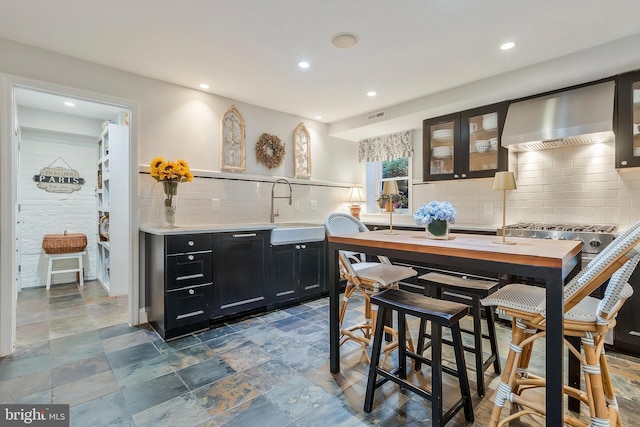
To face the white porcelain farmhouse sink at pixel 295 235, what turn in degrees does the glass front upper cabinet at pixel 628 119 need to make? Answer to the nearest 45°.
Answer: approximately 45° to its right

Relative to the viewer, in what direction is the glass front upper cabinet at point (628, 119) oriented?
toward the camera

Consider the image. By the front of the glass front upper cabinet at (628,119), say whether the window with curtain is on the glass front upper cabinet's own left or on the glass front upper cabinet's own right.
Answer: on the glass front upper cabinet's own right

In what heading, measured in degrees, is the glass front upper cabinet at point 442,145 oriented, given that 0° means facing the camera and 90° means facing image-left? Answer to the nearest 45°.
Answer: approximately 45°

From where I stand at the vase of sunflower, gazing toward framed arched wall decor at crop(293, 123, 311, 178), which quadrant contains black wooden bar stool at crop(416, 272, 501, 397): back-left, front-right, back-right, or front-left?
front-right

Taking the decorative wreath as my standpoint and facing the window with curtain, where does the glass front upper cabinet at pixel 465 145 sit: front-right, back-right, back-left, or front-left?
front-right

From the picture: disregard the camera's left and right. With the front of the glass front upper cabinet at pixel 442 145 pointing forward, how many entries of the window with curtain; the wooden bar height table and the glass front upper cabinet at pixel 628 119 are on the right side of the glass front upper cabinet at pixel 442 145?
1

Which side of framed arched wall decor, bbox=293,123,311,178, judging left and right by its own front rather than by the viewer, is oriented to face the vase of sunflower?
right

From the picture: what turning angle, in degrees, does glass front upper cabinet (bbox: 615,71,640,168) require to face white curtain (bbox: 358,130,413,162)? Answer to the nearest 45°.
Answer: approximately 90° to its right

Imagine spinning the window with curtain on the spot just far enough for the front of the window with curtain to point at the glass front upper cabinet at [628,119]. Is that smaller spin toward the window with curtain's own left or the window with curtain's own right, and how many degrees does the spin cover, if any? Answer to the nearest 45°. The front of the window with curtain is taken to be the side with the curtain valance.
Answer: approximately 90° to the window with curtain's own left

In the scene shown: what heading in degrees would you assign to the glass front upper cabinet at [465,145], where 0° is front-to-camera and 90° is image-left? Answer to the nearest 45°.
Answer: approximately 45°

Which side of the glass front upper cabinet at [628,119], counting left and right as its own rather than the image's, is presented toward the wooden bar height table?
front

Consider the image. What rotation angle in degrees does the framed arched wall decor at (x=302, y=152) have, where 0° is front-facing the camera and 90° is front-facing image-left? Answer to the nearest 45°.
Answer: approximately 315°

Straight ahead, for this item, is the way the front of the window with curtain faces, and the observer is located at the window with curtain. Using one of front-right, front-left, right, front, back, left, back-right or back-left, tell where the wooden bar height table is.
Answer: front-left

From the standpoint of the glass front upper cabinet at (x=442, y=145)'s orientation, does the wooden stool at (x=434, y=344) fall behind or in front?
in front
